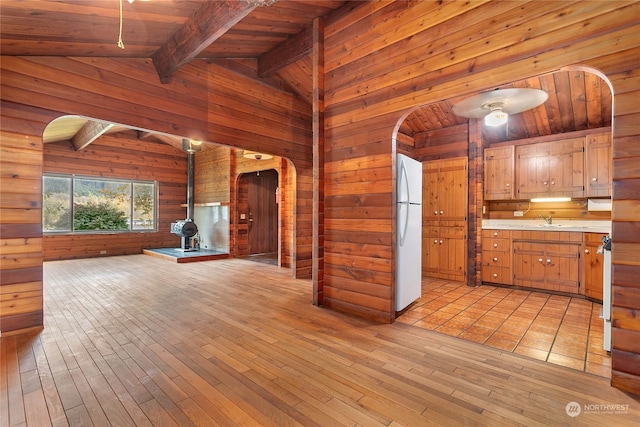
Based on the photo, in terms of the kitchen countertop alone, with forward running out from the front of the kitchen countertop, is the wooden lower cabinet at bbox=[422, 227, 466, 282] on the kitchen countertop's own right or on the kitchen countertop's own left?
on the kitchen countertop's own right

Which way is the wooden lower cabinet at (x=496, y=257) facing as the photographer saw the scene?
facing the viewer

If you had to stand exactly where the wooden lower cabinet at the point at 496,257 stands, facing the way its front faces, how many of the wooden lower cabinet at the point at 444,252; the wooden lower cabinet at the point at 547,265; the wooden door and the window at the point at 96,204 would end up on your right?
3

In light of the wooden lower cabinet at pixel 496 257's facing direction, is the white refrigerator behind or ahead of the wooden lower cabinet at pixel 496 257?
ahead

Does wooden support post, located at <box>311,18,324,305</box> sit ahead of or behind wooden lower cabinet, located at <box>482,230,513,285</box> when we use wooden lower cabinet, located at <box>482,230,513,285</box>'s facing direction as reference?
ahead

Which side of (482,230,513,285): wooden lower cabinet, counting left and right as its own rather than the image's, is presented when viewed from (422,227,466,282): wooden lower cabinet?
right

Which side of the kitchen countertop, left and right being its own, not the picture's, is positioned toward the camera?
front

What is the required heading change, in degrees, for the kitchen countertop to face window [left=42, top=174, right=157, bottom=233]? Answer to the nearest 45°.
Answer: approximately 90° to its right

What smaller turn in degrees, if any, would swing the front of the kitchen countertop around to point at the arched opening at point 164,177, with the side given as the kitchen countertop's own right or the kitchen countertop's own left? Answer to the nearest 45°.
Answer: approximately 90° to the kitchen countertop's own right

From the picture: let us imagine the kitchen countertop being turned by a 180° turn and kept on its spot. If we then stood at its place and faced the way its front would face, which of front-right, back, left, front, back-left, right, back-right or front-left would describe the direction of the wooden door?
left

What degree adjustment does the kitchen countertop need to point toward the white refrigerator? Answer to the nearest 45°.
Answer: approximately 45° to its right
